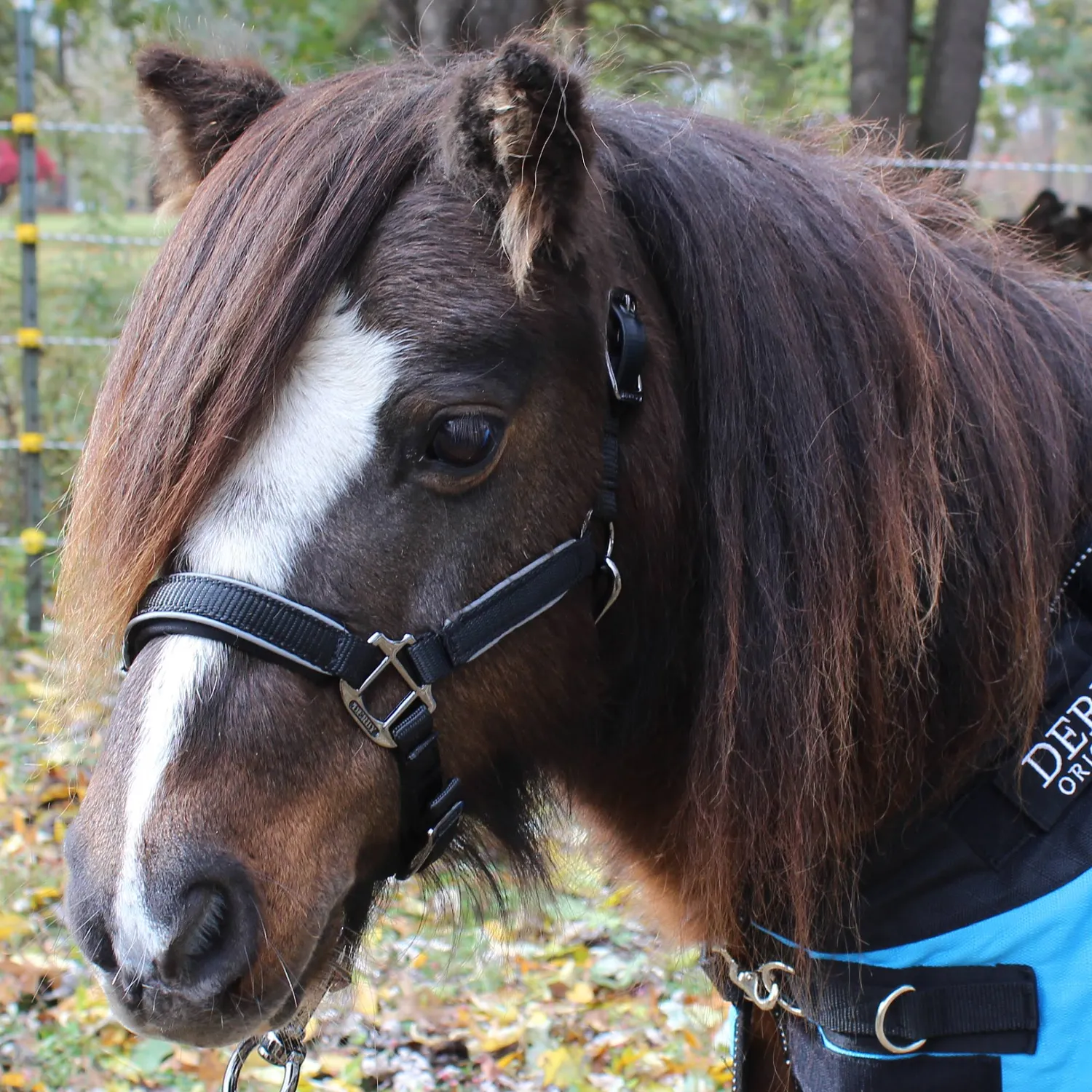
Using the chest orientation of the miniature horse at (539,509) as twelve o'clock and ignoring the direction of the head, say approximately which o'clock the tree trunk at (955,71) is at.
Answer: The tree trunk is roughly at 5 o'clock from the miniature horse.

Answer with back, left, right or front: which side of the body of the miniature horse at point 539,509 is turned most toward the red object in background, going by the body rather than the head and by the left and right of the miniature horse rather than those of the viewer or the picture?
right

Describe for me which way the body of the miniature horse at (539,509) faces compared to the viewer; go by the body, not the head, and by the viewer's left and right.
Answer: facing the viewer and to the left of the viewer

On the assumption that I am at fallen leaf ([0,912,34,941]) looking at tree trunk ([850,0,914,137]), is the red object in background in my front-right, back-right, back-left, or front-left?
front-left

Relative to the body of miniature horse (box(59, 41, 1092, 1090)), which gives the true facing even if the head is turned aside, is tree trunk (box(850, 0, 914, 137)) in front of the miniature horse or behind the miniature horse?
behind

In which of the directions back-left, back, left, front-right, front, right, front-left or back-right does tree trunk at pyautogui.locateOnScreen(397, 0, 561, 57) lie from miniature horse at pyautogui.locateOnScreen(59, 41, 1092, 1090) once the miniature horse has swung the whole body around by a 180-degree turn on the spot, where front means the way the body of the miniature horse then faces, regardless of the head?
front-left

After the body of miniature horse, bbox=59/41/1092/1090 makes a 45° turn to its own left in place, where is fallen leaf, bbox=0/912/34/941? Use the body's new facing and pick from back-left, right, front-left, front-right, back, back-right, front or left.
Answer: back-right

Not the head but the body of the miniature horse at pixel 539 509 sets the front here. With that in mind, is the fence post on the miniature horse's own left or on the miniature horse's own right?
on the miniature horse's own right
